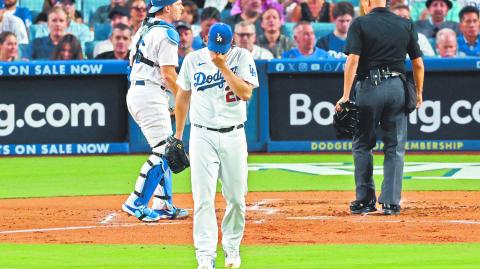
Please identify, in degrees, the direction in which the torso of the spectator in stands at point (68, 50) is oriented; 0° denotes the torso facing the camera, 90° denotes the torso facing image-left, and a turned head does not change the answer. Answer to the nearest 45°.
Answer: approximately 0°

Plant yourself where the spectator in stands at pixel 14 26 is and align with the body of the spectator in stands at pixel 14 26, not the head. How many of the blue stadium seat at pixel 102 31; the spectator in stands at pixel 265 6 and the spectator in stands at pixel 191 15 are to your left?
3

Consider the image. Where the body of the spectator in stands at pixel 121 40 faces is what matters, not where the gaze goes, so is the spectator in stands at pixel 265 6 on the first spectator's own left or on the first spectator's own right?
on the first spectator's own left

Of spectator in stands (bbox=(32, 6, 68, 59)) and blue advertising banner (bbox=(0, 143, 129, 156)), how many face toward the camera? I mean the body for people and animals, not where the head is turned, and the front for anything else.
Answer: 2

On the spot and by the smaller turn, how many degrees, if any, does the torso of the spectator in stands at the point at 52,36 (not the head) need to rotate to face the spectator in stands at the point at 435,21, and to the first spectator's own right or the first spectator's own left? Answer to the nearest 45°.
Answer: approximately 90° to the first spectator's own left

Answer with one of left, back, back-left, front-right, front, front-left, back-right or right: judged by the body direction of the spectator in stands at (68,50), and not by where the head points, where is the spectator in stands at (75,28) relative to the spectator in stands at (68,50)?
back

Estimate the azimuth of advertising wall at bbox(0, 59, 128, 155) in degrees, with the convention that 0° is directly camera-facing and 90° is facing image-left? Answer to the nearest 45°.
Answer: approximately 0°
